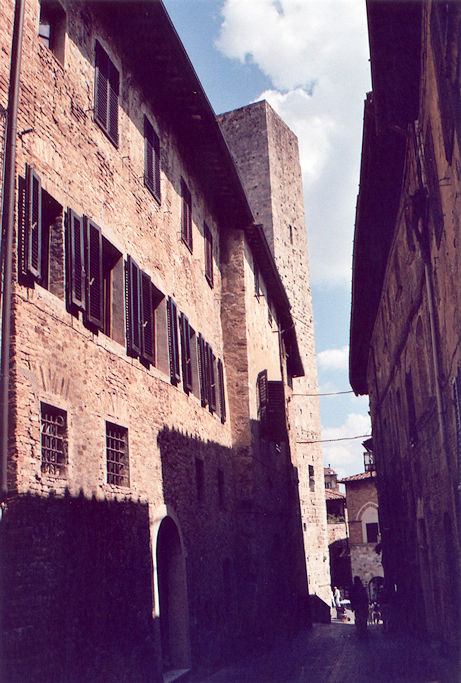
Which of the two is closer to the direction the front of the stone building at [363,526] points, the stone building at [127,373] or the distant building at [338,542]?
the stone building

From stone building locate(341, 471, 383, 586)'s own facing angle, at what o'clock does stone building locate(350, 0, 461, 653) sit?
stone building locate(350, 0, 461, 653) is roughly at 12 o'clock from stone building locate(341, 471, 383, 586).

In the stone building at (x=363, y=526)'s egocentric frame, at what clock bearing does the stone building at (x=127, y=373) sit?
the stone building at (x=127, y=373) is roughly at 12 o'clock from the stone building at (x=363, y=526).

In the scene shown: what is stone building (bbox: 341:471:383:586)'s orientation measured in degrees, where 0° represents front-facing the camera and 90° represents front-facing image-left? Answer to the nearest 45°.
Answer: approximately 0°

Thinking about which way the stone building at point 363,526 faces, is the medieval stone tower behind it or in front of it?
in front

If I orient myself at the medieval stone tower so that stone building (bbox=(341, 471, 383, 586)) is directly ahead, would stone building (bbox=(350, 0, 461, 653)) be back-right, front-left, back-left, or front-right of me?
back-right
